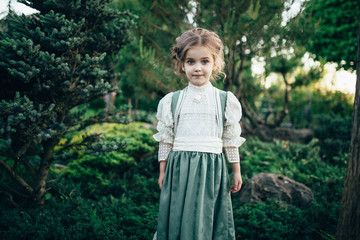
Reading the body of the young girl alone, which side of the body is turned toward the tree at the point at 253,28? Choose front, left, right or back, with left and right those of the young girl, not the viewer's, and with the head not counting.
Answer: back

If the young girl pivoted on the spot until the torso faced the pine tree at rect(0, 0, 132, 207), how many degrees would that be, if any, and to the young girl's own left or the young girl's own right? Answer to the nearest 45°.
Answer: approximately 90° to the young girl's own right

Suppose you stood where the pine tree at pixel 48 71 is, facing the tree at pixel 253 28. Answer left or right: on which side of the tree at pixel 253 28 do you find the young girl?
right

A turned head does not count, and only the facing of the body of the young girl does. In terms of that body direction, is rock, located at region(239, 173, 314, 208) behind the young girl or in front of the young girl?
behind

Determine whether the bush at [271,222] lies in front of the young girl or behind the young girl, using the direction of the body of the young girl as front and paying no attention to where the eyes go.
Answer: behind

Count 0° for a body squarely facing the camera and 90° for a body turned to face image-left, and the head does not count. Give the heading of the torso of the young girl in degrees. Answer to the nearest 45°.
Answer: approximately 0°

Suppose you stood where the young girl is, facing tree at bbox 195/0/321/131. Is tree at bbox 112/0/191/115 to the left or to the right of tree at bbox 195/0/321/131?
left

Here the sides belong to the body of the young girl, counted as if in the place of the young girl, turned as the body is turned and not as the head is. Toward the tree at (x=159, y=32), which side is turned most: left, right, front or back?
back
